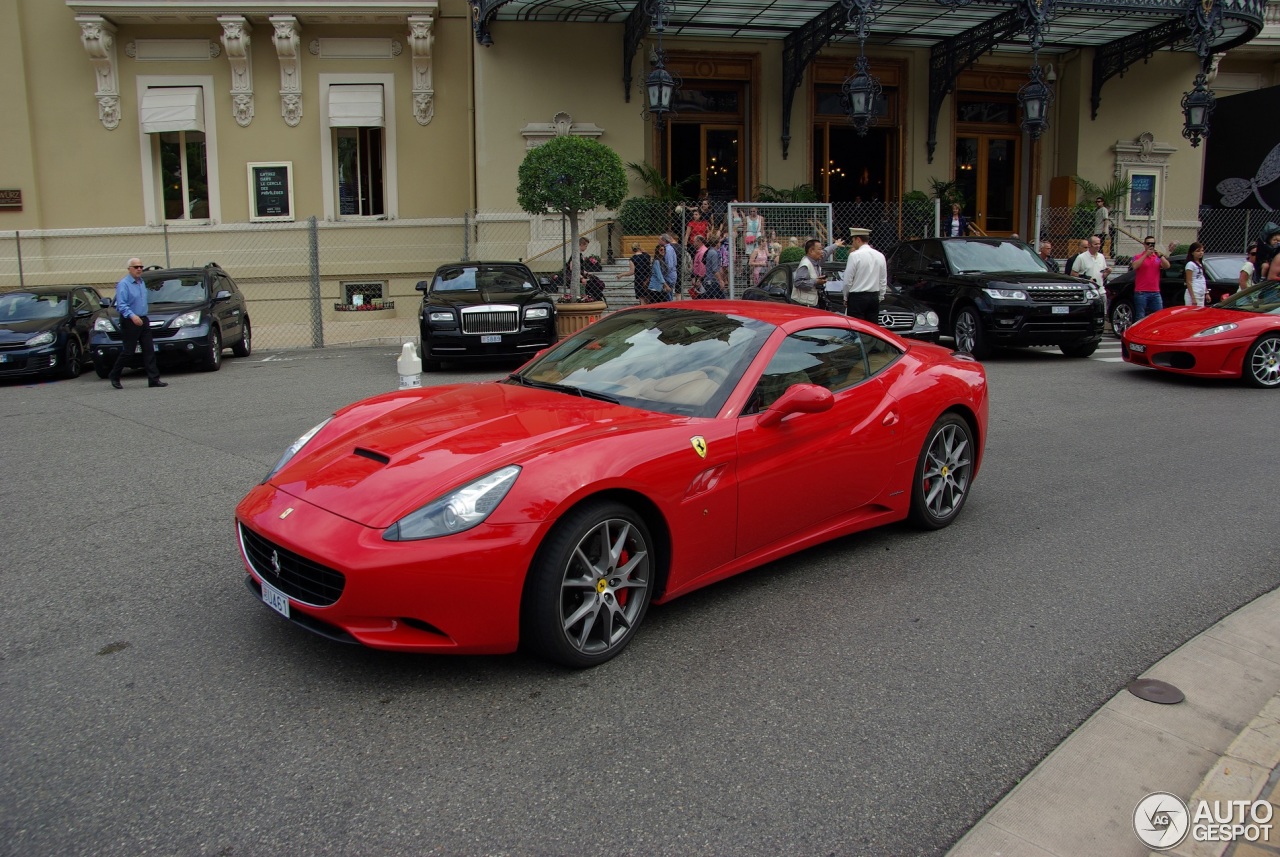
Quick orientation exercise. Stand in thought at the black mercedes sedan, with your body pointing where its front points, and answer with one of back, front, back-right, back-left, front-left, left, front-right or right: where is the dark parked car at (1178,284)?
left

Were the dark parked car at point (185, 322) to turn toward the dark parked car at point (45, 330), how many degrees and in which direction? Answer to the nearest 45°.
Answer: approximately 45° to its right

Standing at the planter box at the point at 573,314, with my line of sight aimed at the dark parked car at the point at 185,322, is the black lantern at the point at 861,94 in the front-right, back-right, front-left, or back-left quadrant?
back-right

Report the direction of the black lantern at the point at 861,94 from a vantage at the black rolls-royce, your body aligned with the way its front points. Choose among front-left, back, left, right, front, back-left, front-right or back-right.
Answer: back-left

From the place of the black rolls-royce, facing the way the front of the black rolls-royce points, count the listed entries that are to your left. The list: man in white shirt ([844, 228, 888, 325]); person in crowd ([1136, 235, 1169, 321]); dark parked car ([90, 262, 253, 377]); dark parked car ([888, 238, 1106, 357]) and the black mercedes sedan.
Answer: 4

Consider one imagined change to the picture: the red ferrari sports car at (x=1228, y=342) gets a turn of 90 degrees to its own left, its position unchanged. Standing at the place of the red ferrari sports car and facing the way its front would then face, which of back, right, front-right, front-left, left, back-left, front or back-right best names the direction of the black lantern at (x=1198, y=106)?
back-left

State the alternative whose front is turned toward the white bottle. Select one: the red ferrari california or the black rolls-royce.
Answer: the black rolls-royce

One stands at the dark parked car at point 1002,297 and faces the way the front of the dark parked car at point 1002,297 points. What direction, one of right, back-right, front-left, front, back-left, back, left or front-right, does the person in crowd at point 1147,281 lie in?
left
